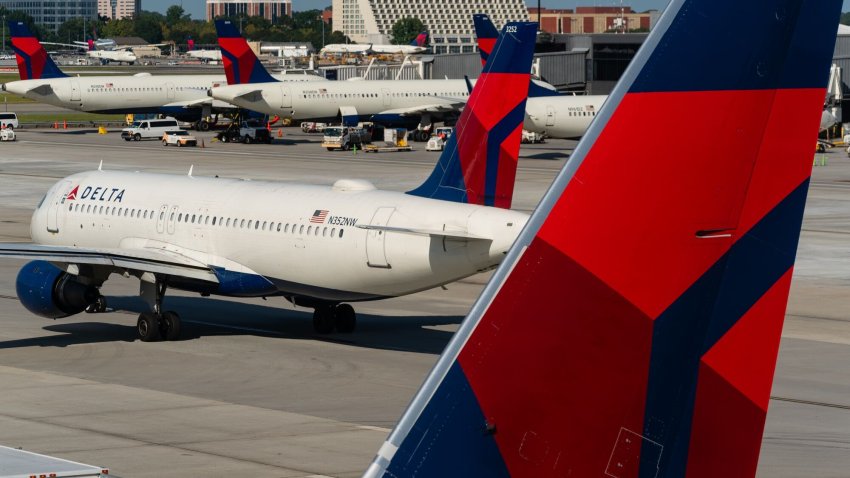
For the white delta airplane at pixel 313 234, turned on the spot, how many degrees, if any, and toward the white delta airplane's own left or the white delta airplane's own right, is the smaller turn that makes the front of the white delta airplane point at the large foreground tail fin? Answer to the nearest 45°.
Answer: approximately 135° to the white delta airplane's own left

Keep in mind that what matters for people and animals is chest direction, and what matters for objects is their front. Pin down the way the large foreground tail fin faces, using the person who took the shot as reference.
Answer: facing to the left of the viewer

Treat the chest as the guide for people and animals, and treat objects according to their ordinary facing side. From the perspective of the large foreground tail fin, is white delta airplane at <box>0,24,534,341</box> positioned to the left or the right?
on its right

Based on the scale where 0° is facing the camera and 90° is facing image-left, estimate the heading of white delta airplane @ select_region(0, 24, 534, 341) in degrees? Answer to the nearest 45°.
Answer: approximately 135°
